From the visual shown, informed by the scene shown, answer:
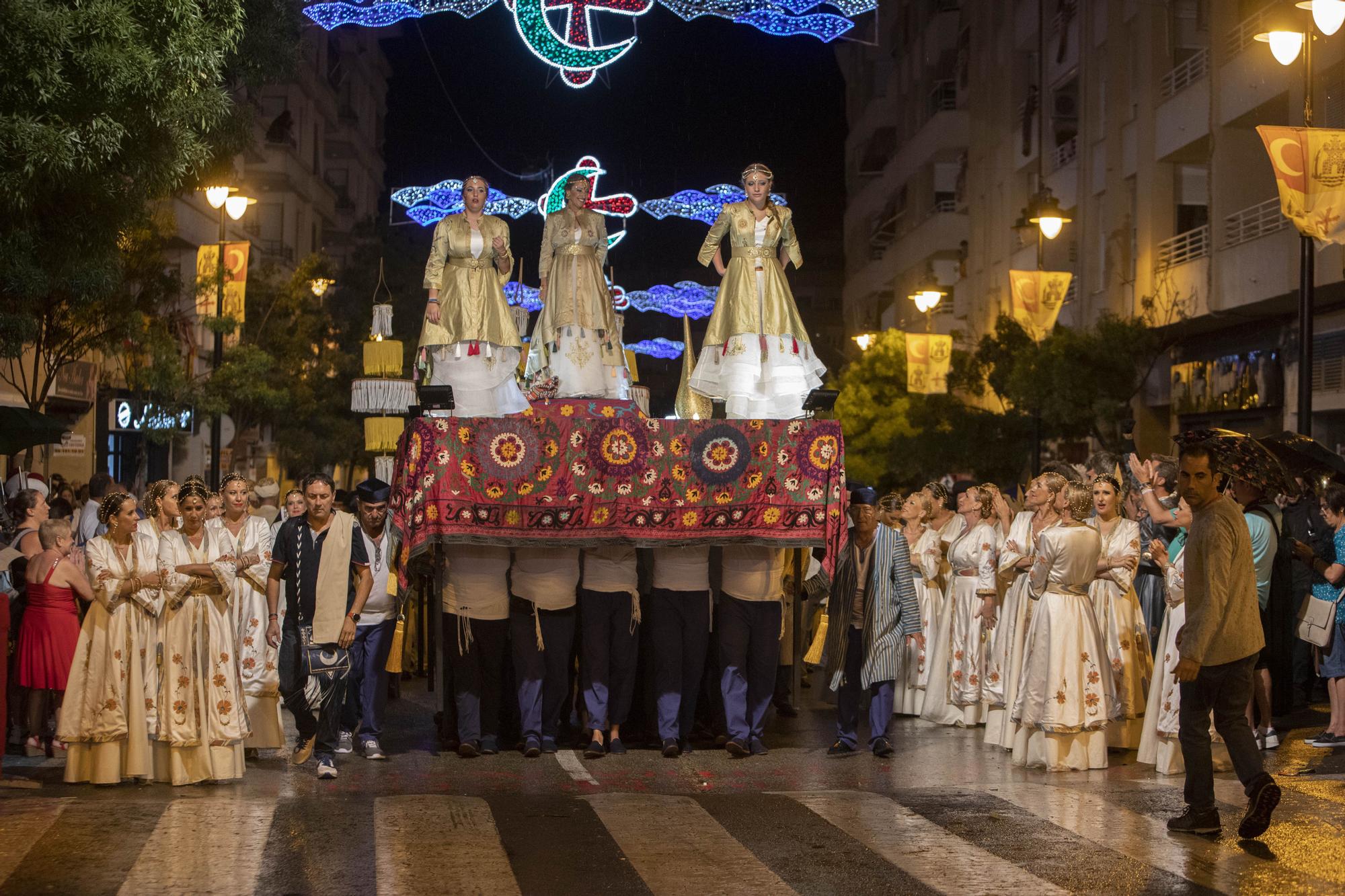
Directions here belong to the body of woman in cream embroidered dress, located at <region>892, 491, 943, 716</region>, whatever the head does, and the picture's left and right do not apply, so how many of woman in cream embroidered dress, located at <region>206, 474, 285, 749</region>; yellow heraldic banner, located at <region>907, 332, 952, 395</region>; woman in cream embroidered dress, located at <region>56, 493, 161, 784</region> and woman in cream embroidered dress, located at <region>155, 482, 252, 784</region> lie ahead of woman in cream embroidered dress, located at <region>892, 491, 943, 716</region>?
3

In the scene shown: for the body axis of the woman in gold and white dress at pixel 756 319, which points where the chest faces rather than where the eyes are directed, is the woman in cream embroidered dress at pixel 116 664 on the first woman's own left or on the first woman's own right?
on the first woman's own right

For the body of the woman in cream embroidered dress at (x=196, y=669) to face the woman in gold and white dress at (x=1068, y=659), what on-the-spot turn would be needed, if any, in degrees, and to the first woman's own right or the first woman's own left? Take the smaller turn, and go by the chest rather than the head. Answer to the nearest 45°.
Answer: approximately 90° to the first woman's own left

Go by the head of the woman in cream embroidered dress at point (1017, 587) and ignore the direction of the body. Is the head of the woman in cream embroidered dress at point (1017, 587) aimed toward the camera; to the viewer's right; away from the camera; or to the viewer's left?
to the viewer's left

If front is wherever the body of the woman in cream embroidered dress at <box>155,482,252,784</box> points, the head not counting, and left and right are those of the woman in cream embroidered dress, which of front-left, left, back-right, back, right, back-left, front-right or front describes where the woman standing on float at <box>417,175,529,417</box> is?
back-left

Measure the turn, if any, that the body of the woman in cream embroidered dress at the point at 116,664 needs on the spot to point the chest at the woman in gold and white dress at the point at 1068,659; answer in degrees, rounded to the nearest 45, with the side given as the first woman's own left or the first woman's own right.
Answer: approximately 45° to the first woman's own left

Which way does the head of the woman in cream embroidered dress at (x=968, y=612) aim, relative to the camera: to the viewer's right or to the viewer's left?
to the viewer's left

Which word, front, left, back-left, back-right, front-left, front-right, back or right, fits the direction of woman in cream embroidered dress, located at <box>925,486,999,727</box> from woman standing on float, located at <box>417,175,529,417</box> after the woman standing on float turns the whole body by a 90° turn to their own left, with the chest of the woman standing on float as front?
front

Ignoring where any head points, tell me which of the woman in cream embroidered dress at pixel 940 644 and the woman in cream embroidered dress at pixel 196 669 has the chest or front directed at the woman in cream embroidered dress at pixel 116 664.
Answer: the woman in cream embroidered dress at pixel 940 644

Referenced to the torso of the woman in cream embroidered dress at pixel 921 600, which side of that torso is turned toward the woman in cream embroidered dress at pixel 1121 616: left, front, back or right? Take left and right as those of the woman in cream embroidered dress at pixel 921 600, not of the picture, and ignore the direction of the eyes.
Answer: left
